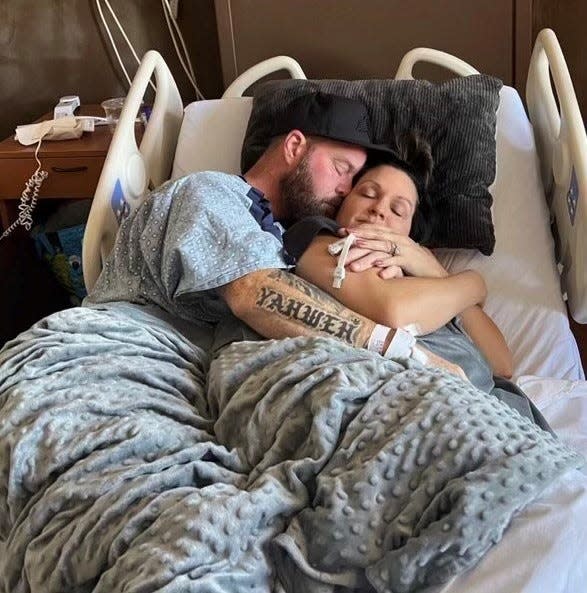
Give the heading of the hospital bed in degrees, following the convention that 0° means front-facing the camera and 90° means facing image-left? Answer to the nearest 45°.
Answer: approximately 0°

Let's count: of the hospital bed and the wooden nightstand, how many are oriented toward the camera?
2

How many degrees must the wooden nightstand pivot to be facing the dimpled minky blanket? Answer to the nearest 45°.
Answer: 0° — it already faces it

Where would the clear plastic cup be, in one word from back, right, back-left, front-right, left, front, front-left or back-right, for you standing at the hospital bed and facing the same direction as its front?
back-right

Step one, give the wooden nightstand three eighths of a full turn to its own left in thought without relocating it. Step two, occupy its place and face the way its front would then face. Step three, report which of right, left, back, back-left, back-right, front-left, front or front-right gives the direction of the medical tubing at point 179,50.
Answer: front

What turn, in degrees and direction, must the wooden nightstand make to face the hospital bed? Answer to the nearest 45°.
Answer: approximately 45° to its left

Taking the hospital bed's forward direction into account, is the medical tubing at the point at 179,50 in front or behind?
behind

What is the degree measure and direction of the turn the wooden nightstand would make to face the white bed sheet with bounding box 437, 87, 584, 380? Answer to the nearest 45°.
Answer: approximately 45° to its left
